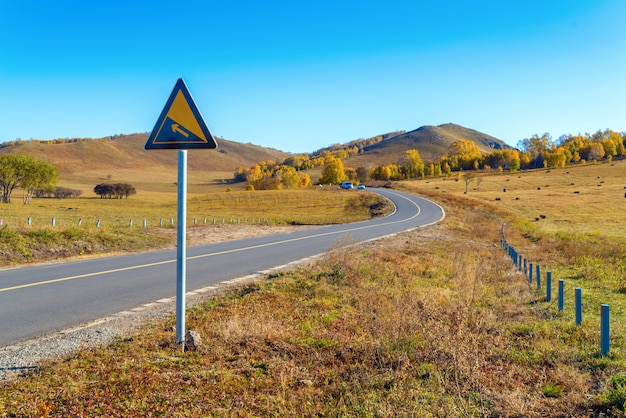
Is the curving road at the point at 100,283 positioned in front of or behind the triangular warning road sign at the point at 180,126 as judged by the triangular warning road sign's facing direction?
behind

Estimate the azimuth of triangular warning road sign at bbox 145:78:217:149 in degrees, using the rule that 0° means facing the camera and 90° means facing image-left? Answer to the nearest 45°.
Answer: approximately 0°
